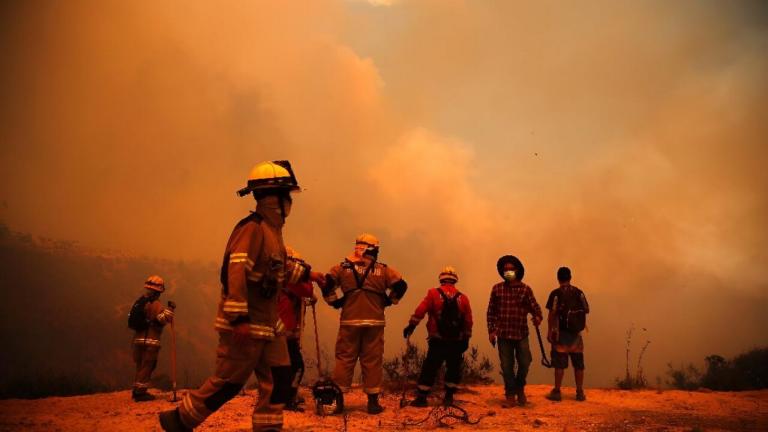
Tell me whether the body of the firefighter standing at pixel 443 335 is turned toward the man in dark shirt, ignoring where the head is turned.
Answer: no

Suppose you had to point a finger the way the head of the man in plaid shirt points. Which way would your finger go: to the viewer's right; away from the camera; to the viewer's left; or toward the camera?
toward the camera

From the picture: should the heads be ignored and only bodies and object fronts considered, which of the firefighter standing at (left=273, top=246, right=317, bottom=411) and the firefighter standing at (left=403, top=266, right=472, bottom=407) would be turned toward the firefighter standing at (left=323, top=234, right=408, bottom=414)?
the firefighter standing at (left=273, top=246, right=317, bottom=411)

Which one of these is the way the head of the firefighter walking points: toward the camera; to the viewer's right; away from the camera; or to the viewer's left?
to the viewer's right

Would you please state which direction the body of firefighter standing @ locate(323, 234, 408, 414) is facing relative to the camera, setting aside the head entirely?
away from the camera

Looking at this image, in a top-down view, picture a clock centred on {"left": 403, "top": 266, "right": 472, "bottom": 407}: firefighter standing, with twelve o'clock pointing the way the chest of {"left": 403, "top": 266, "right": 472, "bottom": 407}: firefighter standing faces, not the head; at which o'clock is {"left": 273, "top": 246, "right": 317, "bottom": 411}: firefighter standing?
{"left": 273, "top": 246, "right": 317, "bottom": 411}: firefighter standing is roughly at 8 o'clock from {"left": 403, "top": 266, "right": 472, "bottom": 407}: firefighter standing.

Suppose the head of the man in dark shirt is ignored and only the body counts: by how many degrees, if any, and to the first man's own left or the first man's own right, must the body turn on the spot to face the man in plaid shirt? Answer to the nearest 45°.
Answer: approximately 135° to the first man's own left

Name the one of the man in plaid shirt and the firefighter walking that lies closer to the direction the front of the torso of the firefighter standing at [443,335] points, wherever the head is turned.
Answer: the man in plaid shirt

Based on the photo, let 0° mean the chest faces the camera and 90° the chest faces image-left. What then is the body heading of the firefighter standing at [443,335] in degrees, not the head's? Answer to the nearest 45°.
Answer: approximately 180°

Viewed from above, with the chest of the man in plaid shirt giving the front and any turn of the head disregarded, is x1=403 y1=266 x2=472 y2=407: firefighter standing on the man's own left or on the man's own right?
on the man's own right

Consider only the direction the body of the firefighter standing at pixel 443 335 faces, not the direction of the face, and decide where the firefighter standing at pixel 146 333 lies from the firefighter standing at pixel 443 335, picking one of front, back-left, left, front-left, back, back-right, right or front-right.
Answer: left

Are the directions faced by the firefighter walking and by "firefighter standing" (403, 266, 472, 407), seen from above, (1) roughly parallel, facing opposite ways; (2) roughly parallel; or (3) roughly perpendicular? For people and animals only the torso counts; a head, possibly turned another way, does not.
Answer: roughly perpendicular

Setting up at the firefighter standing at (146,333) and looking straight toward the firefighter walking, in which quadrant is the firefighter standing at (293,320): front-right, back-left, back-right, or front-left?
front-left

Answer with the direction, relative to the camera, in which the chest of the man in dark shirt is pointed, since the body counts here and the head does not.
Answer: away from the camera

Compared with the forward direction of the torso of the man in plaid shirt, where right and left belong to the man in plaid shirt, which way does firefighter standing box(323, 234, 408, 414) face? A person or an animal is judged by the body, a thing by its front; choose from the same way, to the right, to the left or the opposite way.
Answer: the opposite way

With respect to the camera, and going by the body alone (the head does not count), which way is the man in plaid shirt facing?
toward the camera
